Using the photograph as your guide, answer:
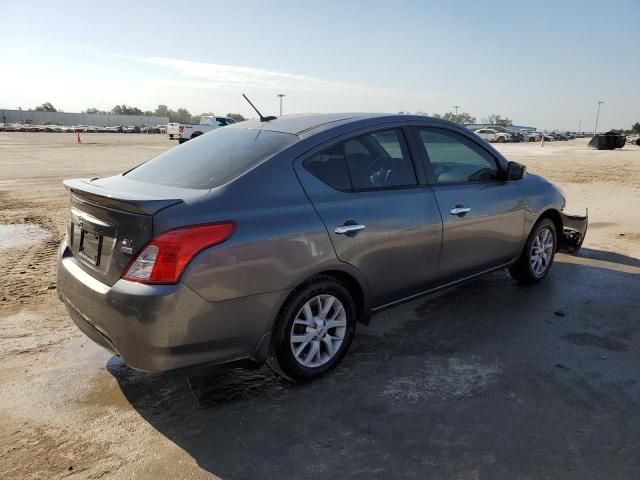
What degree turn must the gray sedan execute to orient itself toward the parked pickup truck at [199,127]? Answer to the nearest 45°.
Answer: approximately 45° to its left

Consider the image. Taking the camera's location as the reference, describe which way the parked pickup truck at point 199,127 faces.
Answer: facing away from the viewer and to the right of the viewer

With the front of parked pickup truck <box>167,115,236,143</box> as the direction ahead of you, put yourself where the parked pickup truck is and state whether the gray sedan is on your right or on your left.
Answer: on your right

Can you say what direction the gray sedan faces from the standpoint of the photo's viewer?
facing away from the viewer and to the right of the viewer
